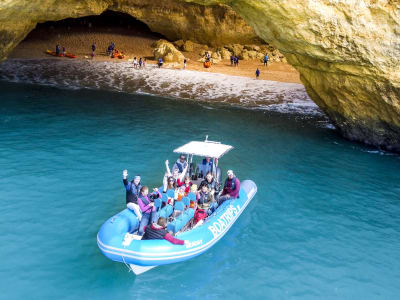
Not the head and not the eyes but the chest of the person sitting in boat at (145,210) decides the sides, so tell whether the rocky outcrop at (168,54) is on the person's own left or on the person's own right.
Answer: on the person's own left

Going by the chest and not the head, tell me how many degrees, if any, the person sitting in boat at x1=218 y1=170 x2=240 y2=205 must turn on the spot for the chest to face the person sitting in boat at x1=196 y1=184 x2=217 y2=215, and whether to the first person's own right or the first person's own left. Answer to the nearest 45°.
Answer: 0° — they already face them

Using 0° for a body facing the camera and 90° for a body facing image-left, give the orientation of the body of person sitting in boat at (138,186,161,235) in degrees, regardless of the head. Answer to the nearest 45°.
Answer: approximately 315°

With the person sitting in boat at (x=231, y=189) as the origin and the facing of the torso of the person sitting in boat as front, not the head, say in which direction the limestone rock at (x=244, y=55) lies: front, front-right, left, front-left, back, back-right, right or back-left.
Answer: back-right

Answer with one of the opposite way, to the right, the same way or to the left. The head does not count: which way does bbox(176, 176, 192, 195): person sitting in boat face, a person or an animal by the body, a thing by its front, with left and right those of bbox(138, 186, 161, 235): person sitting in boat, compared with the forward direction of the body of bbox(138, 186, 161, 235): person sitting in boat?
to the right

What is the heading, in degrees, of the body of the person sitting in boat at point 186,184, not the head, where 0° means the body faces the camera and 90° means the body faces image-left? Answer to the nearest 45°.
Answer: approximately 45°

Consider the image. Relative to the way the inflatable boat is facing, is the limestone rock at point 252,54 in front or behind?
behind

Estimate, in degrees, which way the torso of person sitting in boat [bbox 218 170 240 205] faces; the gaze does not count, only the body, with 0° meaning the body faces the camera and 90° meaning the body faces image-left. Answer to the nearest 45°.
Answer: approximately 45°

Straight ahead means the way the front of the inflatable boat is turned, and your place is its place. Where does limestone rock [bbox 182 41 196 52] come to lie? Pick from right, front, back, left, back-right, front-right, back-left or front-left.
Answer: back-right

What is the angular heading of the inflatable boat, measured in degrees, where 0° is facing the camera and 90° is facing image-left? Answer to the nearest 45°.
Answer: approximately 45°
